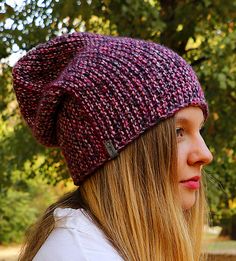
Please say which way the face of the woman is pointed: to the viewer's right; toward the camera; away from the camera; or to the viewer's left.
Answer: to the viewer's right

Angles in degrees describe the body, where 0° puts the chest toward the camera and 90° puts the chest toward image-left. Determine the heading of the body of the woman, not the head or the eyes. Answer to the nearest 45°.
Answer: approximately 270°
